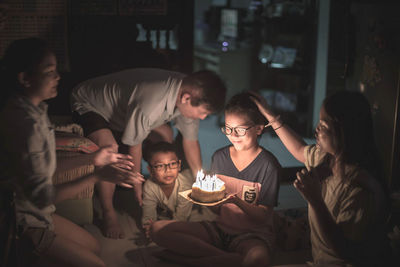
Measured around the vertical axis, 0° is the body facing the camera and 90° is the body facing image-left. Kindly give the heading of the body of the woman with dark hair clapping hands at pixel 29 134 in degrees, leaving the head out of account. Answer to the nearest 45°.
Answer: approximately 270°

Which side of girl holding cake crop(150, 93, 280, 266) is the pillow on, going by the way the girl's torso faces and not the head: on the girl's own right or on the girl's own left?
on the girl's own right

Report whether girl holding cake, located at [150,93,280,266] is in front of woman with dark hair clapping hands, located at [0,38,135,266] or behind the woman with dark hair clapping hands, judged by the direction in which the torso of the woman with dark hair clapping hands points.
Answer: in front

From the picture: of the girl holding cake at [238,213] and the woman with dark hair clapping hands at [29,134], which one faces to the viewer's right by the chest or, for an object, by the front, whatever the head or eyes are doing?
the woman with dark hair clapping hands

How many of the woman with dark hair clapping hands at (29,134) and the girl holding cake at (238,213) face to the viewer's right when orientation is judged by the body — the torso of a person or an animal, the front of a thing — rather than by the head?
1

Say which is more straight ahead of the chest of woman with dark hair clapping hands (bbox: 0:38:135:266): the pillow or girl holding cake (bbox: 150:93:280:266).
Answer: the girl holding cake

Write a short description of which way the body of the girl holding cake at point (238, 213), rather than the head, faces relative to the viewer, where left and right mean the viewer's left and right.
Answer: facing the viewer and to the left of the viewer

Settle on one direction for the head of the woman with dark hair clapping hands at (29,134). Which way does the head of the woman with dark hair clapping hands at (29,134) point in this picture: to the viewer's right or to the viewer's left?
to the viewer's right

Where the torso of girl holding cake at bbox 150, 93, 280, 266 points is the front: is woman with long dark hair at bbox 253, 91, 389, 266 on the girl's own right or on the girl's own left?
on the girl's own left
